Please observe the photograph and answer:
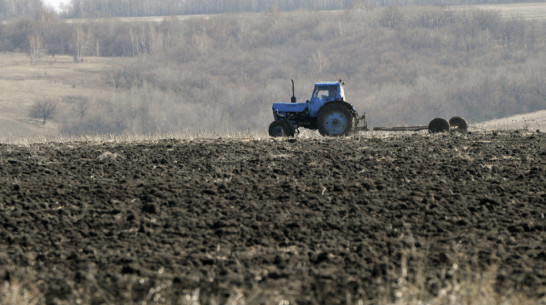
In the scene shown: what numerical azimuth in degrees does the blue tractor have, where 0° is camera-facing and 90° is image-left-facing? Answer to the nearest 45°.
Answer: approximately 90°
